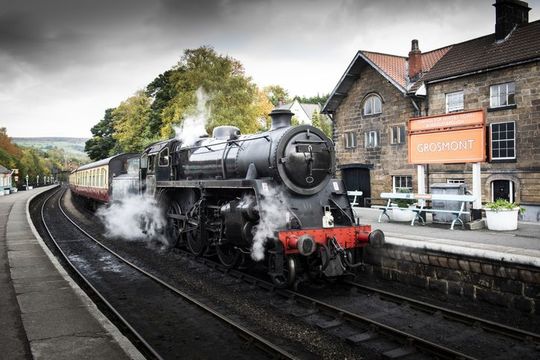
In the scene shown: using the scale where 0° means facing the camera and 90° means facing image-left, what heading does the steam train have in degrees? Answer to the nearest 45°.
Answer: approximately 315°

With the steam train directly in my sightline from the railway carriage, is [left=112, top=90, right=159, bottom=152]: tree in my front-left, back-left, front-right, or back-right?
back-left

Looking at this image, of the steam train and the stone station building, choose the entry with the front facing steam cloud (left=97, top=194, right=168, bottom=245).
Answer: the stone station building

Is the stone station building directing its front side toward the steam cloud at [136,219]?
yes

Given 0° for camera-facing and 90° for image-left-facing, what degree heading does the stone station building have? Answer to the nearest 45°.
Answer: approximately 45°

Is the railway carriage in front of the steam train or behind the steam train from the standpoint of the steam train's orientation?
behind

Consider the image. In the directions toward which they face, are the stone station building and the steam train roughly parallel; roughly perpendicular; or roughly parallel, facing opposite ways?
roughly perpendicular

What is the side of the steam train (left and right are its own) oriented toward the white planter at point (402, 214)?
left

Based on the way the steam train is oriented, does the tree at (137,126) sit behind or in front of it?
behind

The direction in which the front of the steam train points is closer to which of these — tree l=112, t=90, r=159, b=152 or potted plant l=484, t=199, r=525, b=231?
the potted plant

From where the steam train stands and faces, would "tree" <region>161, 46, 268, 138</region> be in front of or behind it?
behind
